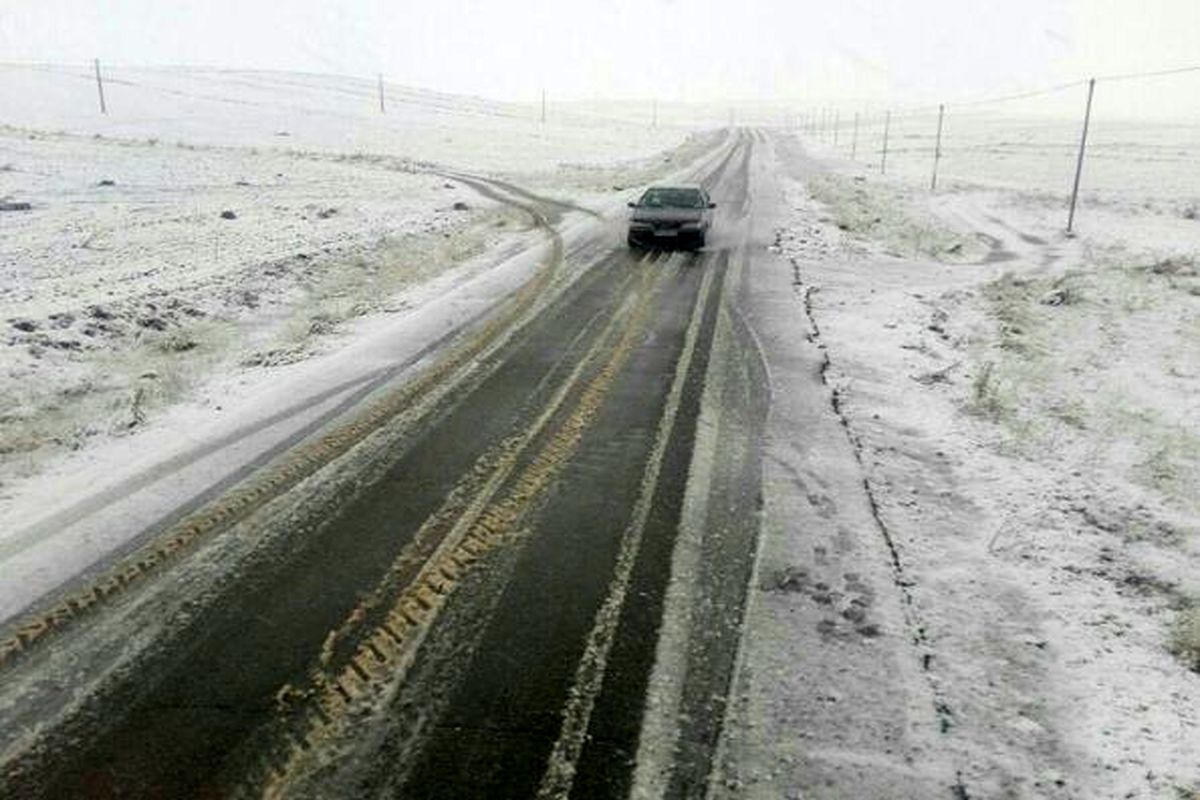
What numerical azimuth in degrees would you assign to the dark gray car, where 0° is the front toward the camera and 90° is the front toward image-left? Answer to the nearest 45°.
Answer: approximately 0°
